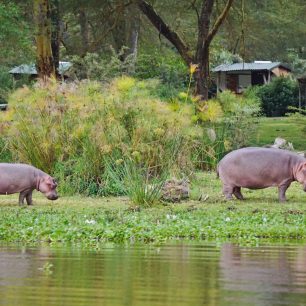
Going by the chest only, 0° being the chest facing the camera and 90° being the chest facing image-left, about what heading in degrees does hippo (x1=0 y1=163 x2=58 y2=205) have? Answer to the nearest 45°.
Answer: approximately 270°

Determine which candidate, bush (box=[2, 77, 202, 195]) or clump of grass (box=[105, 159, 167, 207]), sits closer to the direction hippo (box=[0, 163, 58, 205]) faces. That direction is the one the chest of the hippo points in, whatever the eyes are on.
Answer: the clump of grass

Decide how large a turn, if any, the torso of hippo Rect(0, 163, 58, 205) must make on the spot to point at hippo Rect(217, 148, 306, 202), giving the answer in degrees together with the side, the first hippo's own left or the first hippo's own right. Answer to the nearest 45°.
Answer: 0° — it already faces it

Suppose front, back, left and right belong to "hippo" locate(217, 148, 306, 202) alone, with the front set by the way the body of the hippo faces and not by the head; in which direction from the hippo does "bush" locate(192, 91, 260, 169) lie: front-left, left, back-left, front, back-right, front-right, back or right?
left

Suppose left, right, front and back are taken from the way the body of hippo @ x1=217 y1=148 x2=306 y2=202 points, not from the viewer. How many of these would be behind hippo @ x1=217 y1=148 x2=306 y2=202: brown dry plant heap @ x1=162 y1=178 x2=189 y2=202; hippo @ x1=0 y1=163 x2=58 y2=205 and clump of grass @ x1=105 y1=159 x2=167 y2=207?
3

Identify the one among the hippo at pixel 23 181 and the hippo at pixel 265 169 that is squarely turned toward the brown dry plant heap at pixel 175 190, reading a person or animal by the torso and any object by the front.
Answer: the hippo at pixel 23 181

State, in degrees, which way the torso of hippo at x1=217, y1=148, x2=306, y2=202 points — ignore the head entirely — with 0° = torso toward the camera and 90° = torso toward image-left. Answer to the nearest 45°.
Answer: approximately 270°

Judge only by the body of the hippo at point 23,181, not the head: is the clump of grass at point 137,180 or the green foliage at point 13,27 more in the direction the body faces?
the clump of grass

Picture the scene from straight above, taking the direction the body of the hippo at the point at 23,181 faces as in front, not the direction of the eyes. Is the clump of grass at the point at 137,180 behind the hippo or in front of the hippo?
in front

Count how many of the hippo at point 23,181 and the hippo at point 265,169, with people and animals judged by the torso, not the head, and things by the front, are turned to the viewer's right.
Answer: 2
